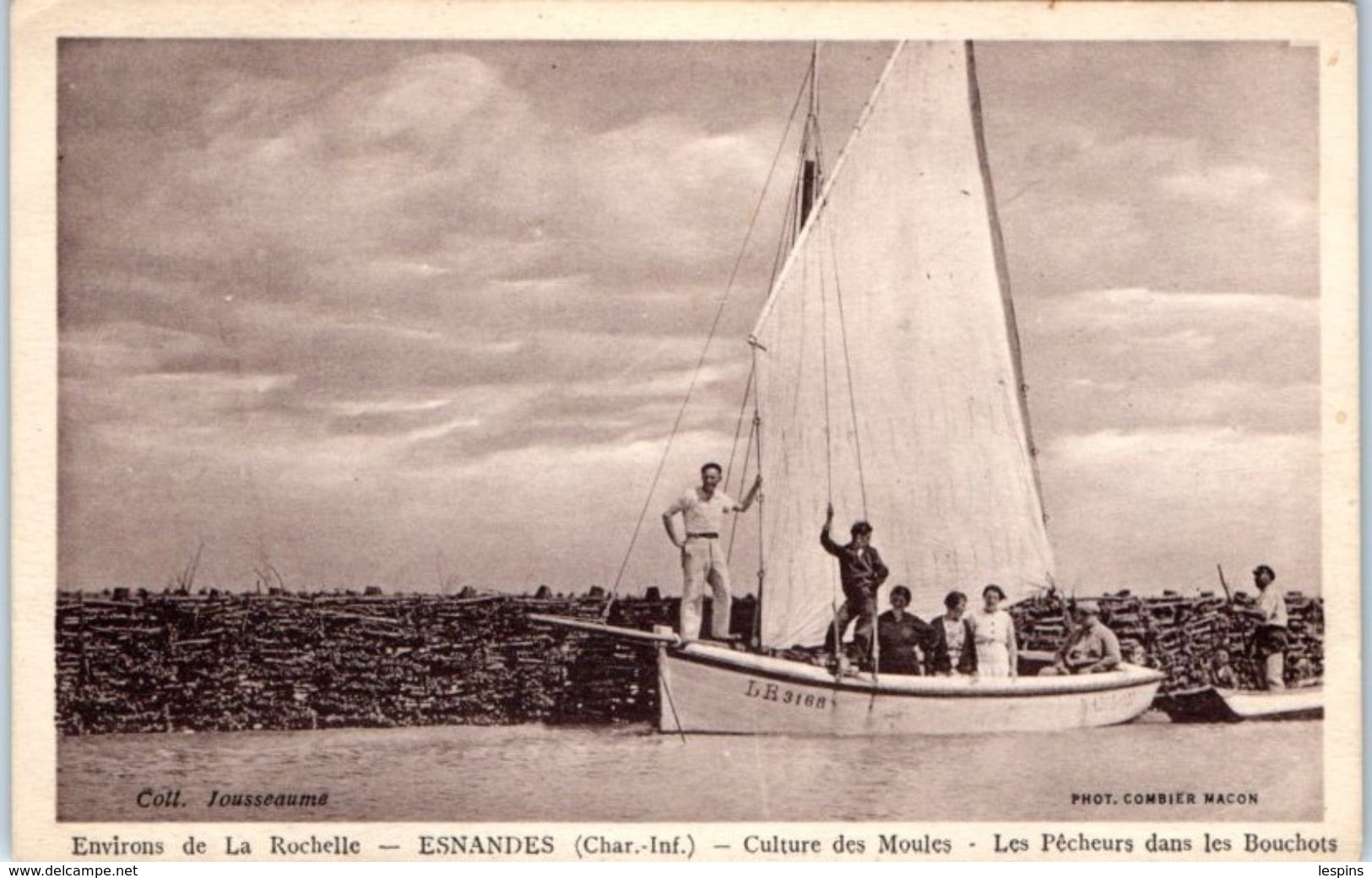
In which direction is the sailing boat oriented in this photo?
to the viewer's left

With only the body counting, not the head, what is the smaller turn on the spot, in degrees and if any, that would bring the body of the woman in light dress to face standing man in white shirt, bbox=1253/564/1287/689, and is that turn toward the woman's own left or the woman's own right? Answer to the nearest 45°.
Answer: approximately 90° to the woman's own left

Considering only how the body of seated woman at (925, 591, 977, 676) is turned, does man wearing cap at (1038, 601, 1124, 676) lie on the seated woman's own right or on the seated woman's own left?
on the seated woman's own left

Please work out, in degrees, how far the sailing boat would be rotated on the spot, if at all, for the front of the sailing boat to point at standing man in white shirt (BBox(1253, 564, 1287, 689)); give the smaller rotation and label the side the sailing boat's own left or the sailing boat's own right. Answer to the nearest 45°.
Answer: approximately 180°

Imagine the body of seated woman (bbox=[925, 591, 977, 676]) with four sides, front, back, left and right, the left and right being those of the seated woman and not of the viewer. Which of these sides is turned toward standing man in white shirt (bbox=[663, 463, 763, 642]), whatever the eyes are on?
right

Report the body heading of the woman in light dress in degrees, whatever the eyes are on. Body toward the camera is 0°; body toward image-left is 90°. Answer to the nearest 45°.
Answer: approximately 0°

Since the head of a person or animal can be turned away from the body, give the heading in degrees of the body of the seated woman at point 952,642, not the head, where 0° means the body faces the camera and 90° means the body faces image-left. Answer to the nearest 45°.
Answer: approximately 0°

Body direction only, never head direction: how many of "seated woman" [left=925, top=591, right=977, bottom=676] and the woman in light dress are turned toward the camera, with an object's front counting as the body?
2

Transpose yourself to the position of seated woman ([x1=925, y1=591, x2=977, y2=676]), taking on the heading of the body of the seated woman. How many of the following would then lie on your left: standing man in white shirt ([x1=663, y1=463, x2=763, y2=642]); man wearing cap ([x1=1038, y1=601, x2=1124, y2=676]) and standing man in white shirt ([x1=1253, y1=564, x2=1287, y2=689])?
2
